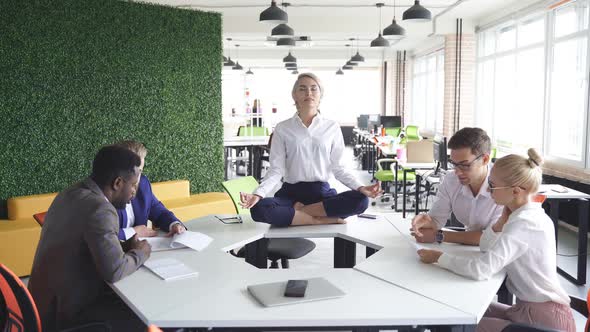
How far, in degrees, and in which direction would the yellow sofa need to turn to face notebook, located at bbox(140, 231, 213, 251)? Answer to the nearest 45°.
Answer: approximately 45° to its right

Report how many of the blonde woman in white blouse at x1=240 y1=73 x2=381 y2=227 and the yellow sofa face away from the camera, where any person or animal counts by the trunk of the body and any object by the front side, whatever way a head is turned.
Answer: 0

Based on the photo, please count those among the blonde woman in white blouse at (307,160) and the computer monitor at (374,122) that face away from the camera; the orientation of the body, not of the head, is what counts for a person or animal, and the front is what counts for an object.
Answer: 0

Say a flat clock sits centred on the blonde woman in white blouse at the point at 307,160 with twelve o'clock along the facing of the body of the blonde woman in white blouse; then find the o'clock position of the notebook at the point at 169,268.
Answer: The notebook is roughly at 1 o'clock from the blonde woman in white blouse.

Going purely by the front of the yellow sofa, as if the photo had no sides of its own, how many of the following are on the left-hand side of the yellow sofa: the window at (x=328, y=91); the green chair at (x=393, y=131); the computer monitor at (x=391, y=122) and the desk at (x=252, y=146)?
4

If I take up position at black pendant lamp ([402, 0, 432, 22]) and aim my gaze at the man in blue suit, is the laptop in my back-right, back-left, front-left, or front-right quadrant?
front-left

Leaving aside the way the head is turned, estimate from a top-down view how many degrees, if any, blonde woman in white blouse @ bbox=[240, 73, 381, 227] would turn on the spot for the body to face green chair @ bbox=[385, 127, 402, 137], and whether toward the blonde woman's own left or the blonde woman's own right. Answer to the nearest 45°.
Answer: approximately 180°

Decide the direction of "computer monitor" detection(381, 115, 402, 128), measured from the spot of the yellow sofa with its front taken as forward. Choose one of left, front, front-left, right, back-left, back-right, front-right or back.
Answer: left

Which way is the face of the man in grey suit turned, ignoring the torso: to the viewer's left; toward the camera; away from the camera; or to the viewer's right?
to the viewer's right

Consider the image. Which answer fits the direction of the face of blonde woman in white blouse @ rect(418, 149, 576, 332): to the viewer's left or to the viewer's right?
to the viewer's left

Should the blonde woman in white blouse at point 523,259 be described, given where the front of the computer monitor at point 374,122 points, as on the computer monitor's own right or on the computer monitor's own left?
on the computer monitor's own left

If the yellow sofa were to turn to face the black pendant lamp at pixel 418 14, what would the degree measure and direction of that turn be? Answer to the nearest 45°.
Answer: approximately 45° to its left

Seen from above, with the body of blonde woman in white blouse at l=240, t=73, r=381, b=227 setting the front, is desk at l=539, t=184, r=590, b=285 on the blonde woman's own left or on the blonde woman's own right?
on the blonde woman's own left

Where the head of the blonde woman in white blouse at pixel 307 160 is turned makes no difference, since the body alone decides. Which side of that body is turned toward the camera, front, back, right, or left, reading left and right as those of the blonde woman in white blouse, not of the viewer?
front

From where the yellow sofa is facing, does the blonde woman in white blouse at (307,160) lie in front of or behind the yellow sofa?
in front

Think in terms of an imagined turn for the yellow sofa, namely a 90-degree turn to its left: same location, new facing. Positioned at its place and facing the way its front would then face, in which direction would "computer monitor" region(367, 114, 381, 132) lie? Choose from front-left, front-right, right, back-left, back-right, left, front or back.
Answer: front

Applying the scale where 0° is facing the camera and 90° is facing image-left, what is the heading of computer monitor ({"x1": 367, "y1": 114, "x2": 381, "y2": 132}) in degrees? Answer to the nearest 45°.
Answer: approximately 45°
